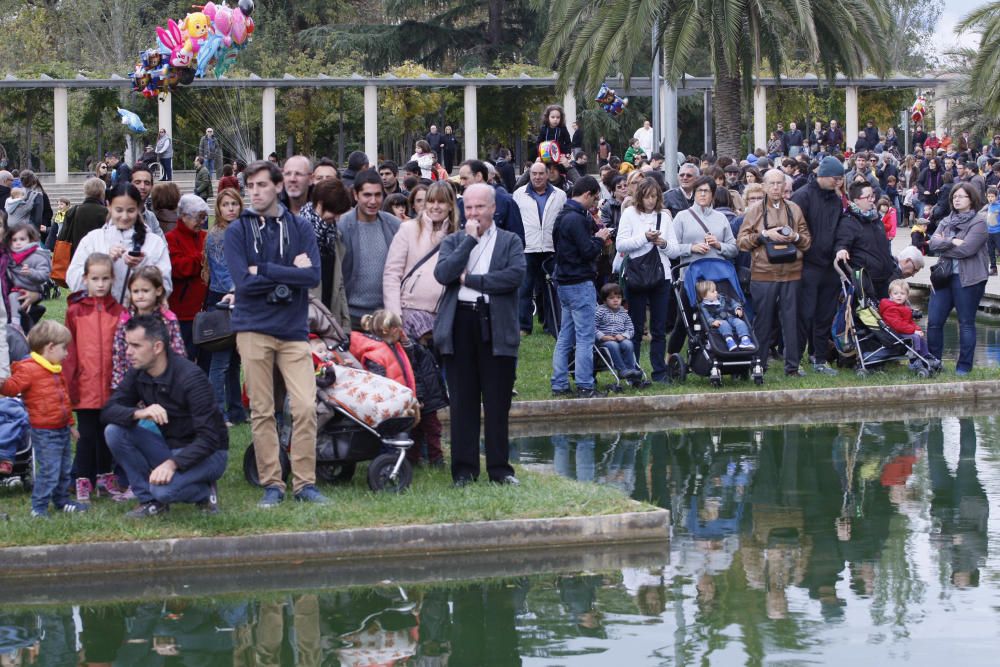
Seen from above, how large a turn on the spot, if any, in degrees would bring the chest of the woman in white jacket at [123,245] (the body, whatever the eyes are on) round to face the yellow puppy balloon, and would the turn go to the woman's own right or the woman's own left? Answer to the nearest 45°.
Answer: approximately 180°

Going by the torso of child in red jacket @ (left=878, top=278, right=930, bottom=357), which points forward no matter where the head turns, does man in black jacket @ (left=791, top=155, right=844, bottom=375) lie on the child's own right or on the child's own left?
on the child's own right

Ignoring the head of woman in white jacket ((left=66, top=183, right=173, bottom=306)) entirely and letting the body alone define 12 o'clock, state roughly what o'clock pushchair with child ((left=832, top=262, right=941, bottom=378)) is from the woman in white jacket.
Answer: The pushchair with child is roughly at 8 o'clock from the woman in white jacket.

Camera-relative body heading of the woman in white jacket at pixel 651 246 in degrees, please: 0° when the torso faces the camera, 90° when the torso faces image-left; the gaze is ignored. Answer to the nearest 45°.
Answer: approximately 0°

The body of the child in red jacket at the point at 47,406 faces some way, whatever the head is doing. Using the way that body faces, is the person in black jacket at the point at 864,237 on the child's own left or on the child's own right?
on the child's own left

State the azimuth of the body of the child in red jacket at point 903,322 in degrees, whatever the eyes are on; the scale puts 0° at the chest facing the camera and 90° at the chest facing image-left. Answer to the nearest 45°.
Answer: approximately 315°

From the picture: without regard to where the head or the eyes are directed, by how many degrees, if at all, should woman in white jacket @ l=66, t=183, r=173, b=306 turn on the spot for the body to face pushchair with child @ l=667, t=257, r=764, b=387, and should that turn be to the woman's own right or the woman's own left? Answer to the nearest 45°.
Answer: approximately 135° to the woman's own left

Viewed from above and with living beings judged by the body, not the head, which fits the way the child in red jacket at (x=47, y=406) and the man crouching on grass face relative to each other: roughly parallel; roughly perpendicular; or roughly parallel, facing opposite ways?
roughly perpendicular

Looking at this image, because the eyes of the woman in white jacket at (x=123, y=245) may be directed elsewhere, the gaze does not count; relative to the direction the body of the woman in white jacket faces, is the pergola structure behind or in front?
behind

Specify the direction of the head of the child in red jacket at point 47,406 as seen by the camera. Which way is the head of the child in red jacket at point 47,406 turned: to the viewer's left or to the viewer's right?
to the viewer's right

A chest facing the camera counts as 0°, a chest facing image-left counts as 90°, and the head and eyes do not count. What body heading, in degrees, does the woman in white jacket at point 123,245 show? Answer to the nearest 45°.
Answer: approximately 0°

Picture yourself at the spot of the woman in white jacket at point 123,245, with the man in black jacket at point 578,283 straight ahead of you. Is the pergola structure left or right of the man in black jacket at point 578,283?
left
